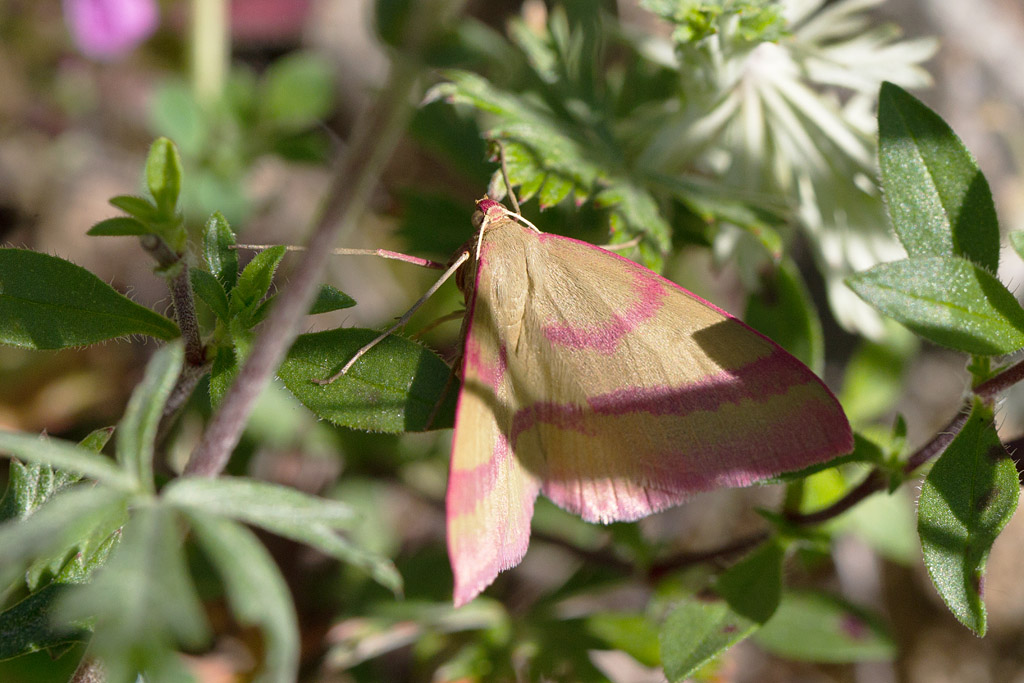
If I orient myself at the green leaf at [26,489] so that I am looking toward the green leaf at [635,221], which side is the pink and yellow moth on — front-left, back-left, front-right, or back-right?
front-right

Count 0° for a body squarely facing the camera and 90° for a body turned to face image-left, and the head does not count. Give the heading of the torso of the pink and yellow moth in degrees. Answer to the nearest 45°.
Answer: approximately 180°

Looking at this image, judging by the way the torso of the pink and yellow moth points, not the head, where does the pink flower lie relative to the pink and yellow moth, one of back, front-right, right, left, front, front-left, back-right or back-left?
front-left

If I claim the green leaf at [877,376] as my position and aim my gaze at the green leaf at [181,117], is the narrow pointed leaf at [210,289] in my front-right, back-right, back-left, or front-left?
front-left

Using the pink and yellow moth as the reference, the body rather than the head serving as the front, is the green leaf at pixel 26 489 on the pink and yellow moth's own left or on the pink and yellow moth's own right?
on the pink and yellow moth's own left

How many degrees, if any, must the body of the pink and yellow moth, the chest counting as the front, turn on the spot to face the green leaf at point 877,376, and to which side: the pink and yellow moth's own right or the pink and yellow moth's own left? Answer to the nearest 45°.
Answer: approximately 45° to the pink and yellow moth's own right

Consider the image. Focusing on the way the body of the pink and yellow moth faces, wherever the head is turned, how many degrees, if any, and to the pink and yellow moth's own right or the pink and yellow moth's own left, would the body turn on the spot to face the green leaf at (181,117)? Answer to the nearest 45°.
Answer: approximately 45° to the pink and yellow moth's own left

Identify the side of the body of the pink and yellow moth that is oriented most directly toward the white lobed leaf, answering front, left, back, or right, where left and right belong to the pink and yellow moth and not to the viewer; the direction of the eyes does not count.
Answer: front

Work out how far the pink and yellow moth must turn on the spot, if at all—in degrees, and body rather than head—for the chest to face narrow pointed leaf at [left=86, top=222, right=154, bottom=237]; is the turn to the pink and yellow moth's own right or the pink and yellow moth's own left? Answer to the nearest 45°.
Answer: approximately 90° to the pink and yellow moth's own left

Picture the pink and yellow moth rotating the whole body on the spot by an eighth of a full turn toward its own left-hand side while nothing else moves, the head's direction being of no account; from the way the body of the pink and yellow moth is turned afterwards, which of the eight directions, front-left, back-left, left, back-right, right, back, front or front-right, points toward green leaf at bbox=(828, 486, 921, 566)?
right
